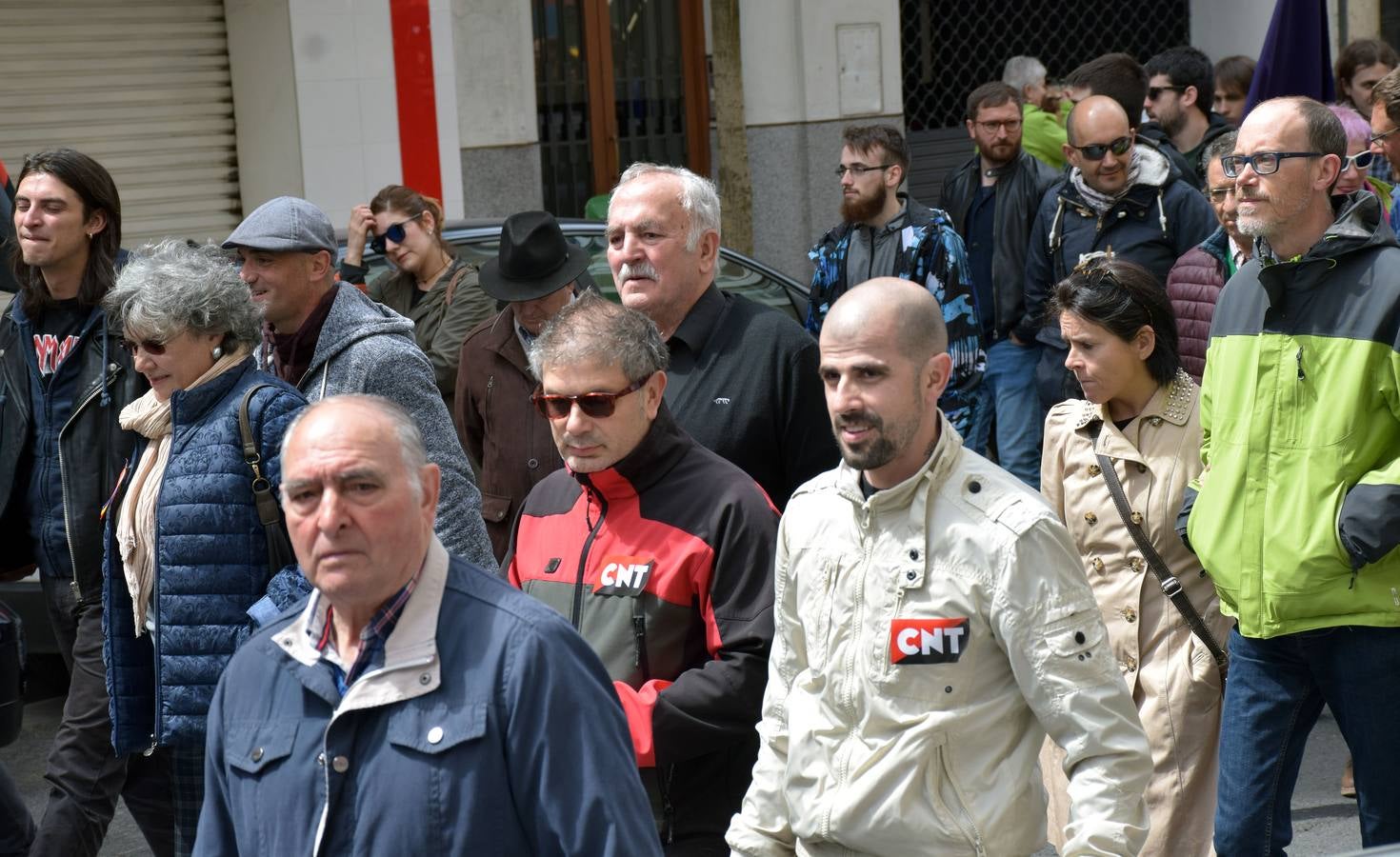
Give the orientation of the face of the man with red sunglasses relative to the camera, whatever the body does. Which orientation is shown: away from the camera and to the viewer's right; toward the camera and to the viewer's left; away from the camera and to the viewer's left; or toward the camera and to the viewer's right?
toward the camera and to the viewer's left

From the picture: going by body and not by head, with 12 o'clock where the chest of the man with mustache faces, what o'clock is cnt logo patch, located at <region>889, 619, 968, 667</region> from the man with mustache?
The cnt logo patch is roughly at 10 o'clock from the man with mustache.

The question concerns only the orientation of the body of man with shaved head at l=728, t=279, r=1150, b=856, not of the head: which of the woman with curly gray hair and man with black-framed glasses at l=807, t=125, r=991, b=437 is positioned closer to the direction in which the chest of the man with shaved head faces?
the woman with curly gray hair

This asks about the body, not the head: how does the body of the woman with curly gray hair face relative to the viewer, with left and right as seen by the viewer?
facing the viewer and to the left of the viewer

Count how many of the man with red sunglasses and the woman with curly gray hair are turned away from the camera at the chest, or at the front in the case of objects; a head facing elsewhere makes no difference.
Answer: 0

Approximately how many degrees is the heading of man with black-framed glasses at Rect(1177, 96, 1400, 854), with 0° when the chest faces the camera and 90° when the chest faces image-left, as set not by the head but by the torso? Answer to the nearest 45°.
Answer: approximately 45°

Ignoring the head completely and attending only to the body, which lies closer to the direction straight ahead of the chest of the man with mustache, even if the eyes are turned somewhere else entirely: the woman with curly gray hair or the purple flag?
the woman with curly gray hair

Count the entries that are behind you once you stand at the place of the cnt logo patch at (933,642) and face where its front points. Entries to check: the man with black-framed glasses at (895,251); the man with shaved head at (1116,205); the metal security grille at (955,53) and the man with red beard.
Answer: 4

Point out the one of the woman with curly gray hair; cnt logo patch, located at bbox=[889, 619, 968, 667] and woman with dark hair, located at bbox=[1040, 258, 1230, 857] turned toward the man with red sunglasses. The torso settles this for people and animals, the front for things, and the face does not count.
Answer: the woman with dark hair

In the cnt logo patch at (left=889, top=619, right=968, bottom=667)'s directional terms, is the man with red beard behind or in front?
behind

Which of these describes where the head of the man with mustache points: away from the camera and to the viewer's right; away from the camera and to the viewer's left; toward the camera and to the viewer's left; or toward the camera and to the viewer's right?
toward the camera and to the viewer's left

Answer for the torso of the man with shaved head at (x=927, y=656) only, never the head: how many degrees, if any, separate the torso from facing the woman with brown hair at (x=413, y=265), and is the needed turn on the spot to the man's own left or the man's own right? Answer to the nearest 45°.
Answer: approximately 90° to the man's own right

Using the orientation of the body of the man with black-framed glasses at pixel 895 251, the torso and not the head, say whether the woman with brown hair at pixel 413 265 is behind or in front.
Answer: in front
